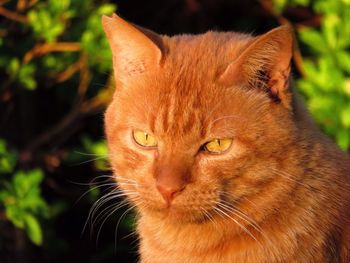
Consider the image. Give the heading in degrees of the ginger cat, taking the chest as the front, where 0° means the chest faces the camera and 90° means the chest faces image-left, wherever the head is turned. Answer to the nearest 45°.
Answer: approximately 45°

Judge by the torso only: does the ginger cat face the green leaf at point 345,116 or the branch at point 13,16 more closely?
the branch

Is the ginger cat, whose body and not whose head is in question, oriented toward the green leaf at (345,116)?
no

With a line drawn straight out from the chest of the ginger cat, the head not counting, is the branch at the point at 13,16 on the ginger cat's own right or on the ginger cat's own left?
on the ginger cat's own right

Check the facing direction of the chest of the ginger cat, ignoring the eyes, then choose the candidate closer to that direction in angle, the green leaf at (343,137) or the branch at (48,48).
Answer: the branch

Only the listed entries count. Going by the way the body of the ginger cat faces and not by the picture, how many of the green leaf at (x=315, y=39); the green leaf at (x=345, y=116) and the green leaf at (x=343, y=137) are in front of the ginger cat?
0

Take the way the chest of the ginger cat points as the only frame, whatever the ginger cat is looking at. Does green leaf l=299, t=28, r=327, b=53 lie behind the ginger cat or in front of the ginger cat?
behind

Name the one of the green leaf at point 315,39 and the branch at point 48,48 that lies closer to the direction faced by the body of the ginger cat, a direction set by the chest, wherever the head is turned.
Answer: the branch

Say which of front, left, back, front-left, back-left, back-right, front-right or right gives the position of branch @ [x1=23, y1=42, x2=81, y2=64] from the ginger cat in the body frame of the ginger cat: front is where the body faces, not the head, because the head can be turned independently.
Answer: right

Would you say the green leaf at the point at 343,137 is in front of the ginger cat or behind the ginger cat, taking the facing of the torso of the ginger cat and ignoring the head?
behind
